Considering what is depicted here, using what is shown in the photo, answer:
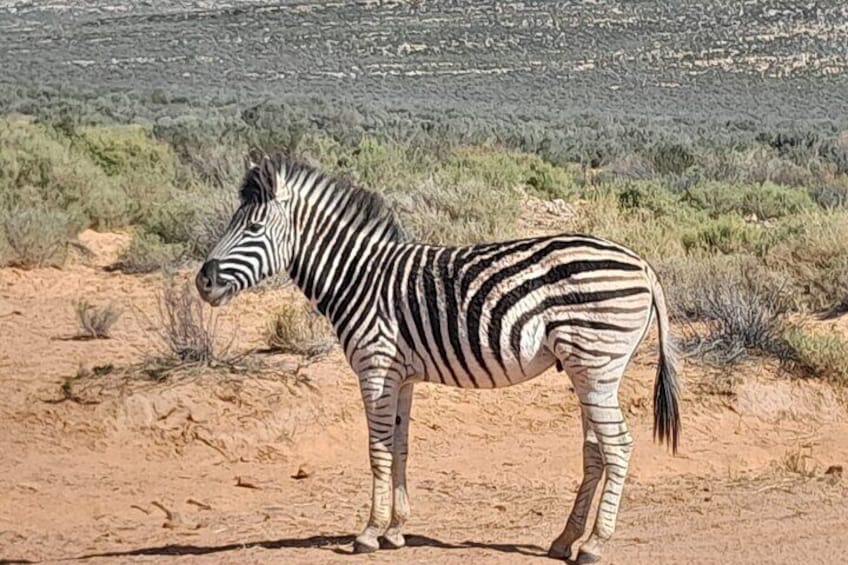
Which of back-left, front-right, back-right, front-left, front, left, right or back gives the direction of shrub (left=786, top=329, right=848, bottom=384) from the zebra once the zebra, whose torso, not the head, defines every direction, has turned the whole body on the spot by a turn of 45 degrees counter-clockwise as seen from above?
back

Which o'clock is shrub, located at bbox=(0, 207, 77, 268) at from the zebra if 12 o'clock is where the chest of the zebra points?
The shrub is roughly at 2 o'clock from the zebra.

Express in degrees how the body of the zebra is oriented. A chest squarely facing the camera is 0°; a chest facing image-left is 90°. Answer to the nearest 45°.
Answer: approximately 90°

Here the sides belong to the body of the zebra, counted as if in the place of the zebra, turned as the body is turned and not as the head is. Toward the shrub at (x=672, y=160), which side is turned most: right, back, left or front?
right

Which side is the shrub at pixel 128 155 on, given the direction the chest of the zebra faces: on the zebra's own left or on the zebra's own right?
on the zebra's own right

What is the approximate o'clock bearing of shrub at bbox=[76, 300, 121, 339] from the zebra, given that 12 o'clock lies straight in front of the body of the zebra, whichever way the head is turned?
The shrub is roughly at 2 o'clock from the zebra.

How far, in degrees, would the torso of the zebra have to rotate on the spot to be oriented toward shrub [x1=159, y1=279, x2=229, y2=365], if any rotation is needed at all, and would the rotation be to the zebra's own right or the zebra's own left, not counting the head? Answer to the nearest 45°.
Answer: approximately 45° to the zebra's own right

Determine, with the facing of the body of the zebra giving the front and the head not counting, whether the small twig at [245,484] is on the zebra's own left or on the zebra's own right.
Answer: on the zebra's own right

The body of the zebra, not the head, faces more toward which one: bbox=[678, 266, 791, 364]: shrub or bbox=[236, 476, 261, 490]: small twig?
the small twig

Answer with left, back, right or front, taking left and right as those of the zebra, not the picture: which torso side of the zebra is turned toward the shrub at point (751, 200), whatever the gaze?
right

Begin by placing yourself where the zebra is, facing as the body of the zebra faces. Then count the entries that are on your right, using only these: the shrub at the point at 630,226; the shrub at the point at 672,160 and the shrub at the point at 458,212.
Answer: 3

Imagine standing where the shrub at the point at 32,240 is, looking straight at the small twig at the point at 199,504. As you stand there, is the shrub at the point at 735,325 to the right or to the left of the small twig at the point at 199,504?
left

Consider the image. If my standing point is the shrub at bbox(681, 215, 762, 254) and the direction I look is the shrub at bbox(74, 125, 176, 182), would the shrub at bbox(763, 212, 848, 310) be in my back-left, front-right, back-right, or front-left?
back-left
